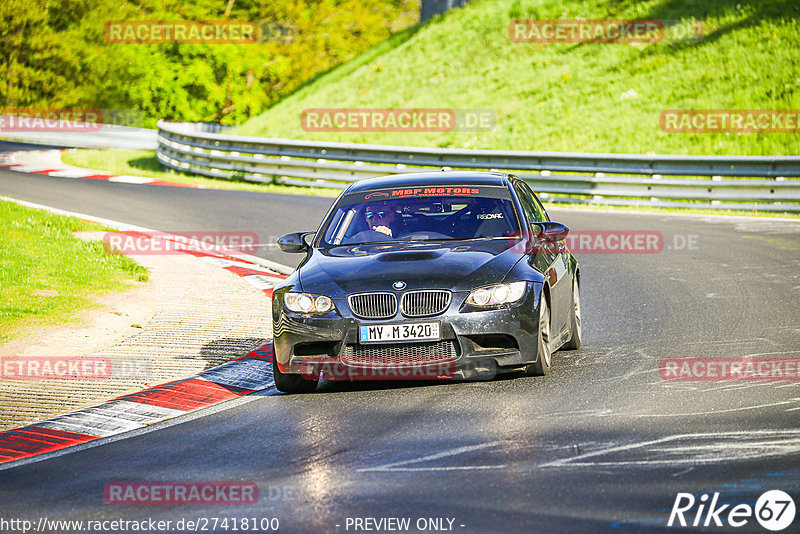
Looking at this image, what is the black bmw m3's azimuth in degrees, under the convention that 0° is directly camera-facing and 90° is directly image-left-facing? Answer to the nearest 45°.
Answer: approximately 0°

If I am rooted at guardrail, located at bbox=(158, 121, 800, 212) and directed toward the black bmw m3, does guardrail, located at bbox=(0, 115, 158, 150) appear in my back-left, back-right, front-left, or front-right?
back-right

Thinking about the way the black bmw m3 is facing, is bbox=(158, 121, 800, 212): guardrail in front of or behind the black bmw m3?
behind

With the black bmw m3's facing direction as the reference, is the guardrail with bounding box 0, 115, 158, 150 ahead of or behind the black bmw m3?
behind
